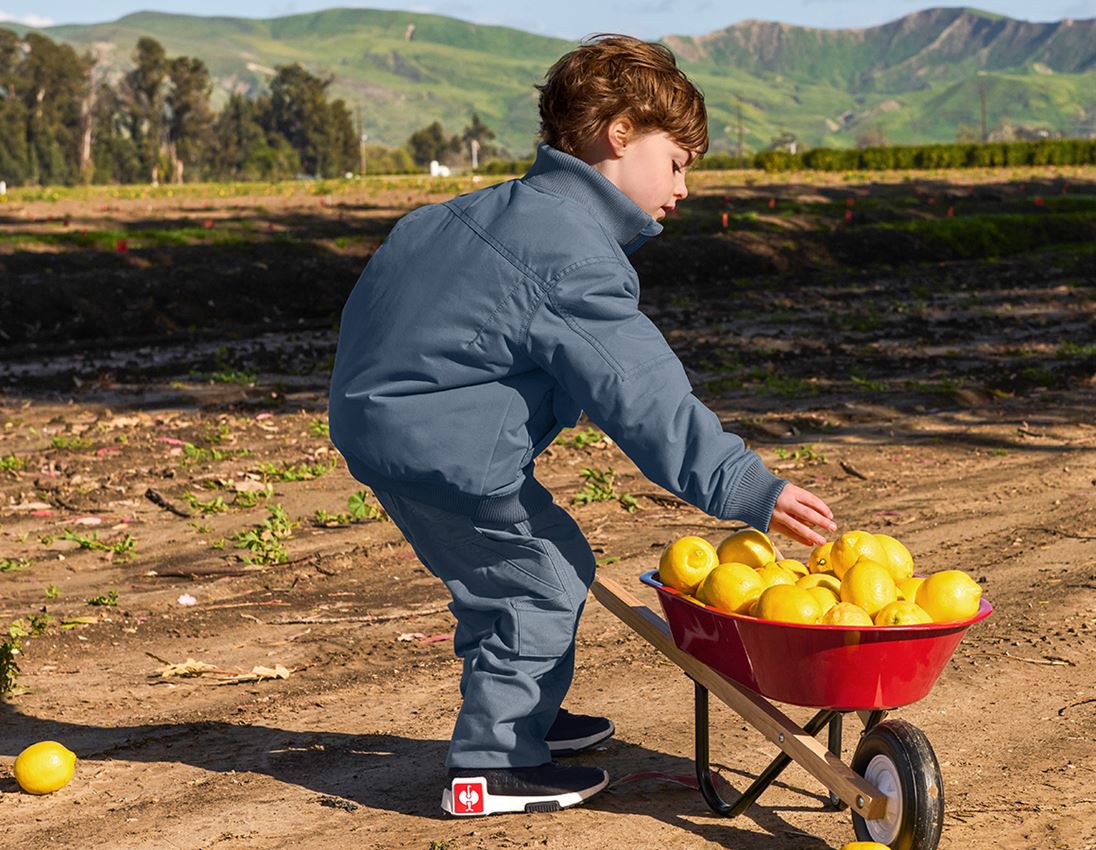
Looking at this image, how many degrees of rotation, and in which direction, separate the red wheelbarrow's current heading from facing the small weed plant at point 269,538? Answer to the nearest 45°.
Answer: approximately 180°

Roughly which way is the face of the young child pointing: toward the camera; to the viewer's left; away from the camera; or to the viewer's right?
to the viewer's right

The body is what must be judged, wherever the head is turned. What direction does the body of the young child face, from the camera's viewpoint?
to the viewer's right

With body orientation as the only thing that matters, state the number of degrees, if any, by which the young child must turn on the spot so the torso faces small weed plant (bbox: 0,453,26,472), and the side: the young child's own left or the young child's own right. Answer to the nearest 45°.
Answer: approximately 135° to the young child's own left

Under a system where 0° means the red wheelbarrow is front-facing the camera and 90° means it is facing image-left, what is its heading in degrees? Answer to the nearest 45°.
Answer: approximately 315°

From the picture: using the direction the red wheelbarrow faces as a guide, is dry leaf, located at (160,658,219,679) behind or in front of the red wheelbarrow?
behind

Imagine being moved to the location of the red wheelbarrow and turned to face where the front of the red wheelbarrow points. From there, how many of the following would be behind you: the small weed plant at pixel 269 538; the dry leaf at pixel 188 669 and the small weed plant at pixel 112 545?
3

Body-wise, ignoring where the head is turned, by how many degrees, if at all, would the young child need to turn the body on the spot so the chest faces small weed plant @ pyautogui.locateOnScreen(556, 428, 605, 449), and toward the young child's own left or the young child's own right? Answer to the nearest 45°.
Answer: approximately 90° to the young child's own left

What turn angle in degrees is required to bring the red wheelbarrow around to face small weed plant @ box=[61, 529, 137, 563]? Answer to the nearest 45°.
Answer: approximately 180°

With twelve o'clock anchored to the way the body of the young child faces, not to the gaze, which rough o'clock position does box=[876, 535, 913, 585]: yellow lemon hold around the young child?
The yellow lemon is roughly at 12 o'clock from the young child.

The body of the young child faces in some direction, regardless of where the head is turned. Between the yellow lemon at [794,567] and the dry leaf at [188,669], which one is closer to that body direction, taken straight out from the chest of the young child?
the yellow lemon
